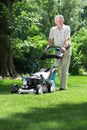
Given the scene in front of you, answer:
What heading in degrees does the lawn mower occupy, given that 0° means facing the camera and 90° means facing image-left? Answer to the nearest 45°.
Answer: approximately 45°
